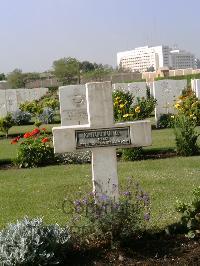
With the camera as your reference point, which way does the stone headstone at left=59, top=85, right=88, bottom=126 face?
facing the viewer

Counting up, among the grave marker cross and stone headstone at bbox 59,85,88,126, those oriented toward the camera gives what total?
2

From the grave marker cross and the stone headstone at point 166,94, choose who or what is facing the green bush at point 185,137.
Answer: the stone headstone

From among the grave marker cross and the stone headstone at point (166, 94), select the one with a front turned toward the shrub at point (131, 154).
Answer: the stone headstone

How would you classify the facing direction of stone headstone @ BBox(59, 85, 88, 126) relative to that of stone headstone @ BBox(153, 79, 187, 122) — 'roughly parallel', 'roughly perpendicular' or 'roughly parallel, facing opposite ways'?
roughly parallel

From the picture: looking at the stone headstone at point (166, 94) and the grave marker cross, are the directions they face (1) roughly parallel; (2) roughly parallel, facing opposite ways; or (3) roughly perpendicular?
roughly parallel

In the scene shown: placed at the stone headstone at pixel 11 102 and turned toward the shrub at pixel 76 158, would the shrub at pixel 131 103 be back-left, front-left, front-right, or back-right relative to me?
front-left

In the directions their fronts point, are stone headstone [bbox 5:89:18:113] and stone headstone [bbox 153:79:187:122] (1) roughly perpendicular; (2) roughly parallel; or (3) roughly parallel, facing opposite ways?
roughly parallel

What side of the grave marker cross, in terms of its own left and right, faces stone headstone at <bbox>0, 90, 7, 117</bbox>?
back

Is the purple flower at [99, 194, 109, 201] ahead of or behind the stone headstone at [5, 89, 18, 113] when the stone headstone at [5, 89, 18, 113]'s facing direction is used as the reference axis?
ahead

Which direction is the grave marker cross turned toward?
toward the camera

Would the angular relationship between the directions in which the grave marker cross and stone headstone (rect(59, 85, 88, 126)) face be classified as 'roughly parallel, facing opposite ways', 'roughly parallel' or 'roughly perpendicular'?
roughly parallel

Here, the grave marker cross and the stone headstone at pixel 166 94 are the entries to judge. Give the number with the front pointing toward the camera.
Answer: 2

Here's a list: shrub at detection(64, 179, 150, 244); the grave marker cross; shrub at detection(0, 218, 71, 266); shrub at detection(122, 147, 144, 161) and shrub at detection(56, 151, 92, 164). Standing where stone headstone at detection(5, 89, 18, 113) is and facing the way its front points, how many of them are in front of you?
5

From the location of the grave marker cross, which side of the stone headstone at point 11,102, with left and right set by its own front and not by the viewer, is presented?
front

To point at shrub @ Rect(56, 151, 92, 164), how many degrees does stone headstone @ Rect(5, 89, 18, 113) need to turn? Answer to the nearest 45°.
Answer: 0° — it already faces it

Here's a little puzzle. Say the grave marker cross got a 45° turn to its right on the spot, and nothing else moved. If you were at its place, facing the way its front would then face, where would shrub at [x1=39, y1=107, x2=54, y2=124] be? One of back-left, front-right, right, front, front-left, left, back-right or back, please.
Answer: back-right
